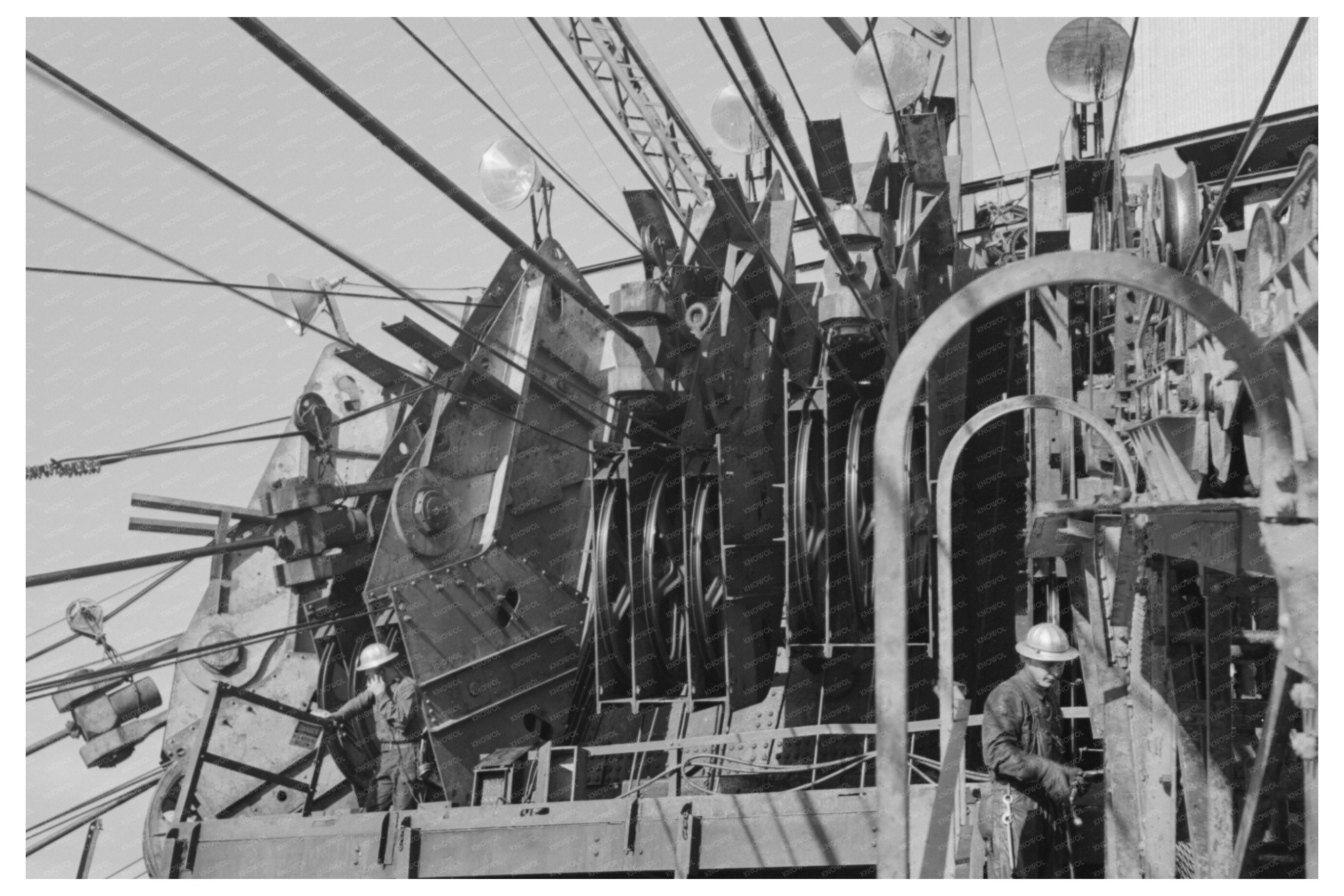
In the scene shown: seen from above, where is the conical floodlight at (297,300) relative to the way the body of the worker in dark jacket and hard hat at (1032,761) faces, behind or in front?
behind

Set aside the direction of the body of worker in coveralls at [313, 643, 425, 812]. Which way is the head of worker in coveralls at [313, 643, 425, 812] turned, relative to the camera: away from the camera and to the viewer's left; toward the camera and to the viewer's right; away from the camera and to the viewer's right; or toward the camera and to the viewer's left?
toward the camera and to the viewer's left

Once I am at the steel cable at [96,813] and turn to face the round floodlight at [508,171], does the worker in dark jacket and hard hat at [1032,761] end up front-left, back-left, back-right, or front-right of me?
front-right

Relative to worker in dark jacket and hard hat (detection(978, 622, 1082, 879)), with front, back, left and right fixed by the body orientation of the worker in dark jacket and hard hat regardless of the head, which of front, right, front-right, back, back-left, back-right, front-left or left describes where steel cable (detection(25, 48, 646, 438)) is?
right

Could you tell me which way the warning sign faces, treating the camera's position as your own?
facing the viewer
